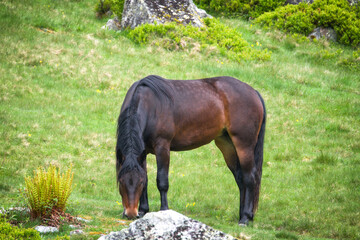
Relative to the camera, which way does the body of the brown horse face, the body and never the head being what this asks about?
to the viewer's left

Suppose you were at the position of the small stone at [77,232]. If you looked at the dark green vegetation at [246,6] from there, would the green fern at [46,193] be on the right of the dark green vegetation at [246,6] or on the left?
left

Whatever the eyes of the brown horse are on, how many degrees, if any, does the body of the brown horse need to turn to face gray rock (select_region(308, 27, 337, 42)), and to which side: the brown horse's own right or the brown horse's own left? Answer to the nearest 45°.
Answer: approximately 90° to the brown horse's own right

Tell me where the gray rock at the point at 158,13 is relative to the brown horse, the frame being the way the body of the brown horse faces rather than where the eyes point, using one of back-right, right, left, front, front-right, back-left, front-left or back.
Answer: right

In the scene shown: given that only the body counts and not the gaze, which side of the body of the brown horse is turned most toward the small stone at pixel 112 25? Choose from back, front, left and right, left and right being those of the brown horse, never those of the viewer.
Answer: right

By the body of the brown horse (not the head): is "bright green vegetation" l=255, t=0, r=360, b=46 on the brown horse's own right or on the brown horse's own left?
on the brown horse's own right

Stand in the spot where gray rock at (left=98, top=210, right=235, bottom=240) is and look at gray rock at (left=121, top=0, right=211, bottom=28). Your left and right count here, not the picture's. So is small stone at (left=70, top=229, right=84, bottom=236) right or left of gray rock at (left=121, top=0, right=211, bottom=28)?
left

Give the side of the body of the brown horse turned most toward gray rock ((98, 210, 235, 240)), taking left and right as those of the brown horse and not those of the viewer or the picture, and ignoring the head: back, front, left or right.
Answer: left

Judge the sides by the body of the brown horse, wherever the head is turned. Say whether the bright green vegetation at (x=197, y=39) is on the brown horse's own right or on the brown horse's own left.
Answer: on the brown horse's own right
